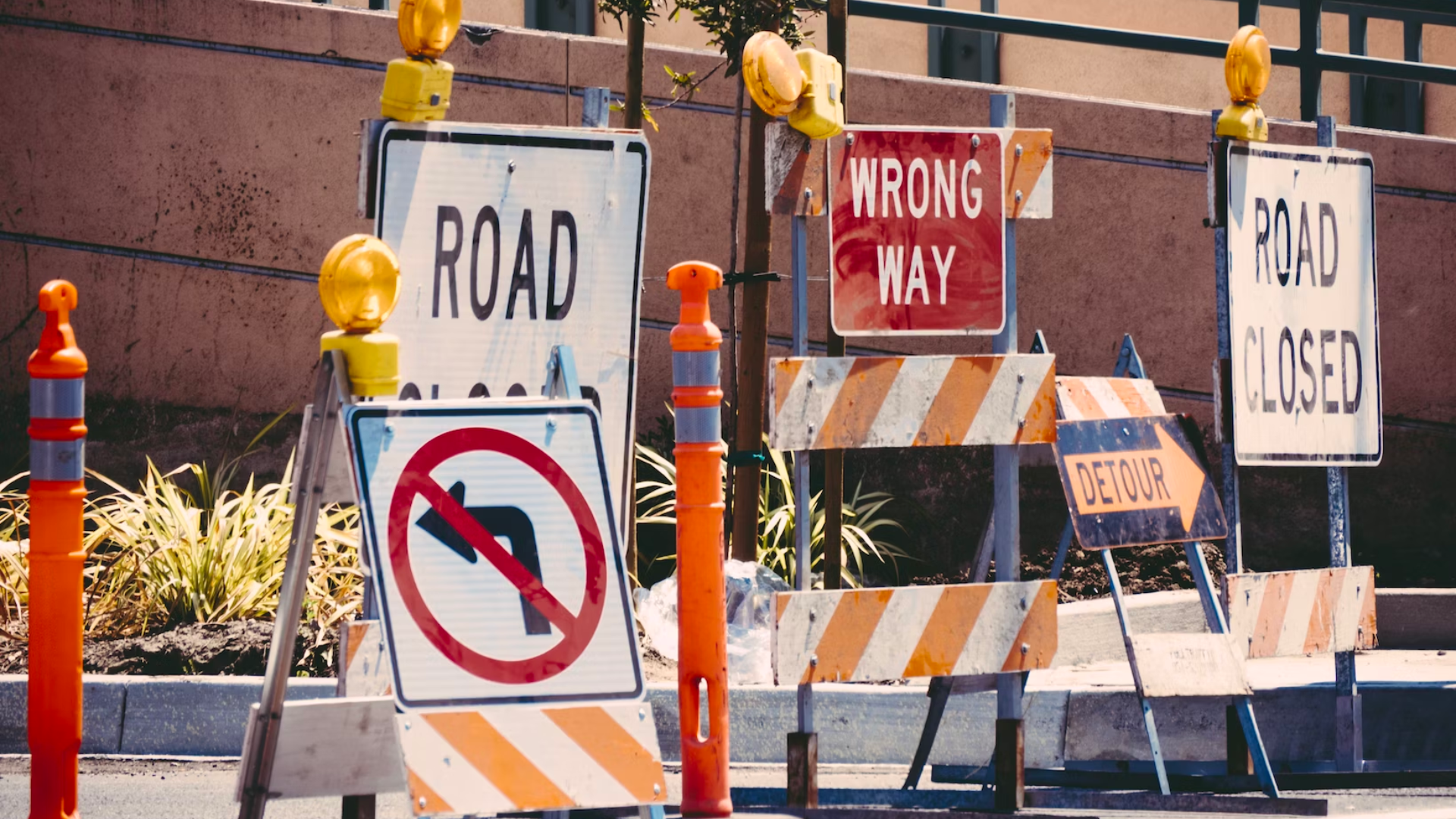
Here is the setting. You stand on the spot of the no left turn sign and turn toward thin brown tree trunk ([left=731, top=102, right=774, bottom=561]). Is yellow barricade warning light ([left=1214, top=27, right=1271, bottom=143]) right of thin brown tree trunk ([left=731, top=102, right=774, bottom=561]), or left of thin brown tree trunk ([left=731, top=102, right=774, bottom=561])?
right

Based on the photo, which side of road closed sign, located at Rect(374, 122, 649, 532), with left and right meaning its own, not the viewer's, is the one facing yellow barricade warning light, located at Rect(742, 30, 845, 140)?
left

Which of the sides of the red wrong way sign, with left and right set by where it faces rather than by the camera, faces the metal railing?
back

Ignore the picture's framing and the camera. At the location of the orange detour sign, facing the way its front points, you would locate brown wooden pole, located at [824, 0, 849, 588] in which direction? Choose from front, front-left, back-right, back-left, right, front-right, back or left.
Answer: back-right

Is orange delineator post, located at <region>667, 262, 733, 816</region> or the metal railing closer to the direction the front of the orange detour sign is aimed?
the orange delineator post

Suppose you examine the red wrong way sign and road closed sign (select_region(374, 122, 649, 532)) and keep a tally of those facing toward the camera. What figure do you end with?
2
